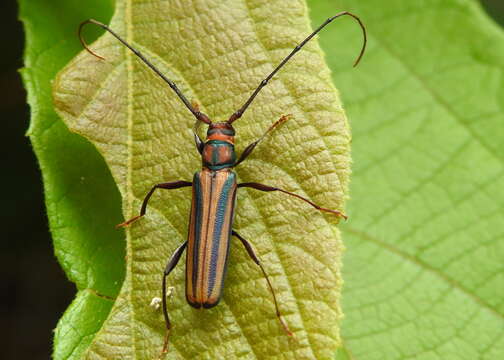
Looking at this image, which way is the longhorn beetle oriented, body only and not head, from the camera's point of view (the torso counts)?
away from the camera

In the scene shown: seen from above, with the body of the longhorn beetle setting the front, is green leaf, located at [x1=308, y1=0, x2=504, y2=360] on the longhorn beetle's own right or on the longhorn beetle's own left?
on the longhorn beetle's own right

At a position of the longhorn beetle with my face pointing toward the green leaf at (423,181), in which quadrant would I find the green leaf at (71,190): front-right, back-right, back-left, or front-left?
back-left

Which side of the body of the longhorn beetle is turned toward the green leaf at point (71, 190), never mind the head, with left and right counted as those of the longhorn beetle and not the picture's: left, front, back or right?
left
